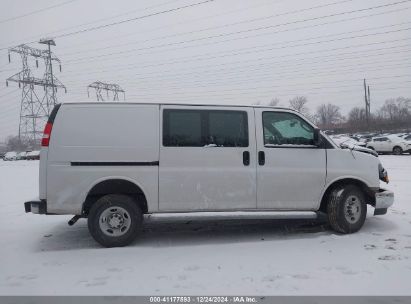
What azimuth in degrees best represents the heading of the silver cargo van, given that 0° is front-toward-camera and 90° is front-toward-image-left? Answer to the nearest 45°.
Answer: approximately 270°

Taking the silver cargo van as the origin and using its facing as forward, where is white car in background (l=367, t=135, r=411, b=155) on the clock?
The white car in background is roughly at 10 o'clock from the silver cargo van.

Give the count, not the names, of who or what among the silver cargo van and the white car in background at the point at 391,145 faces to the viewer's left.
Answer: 0
